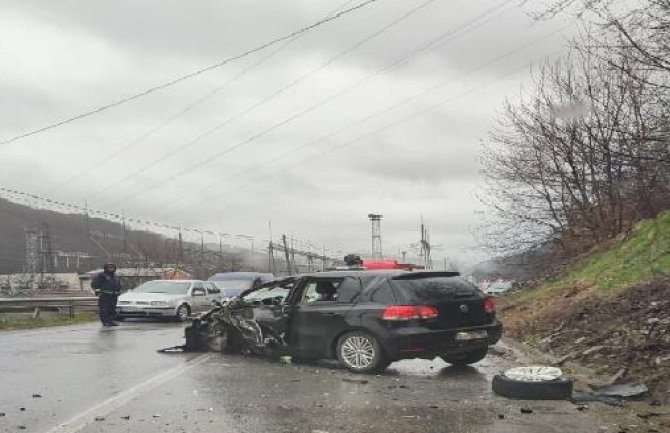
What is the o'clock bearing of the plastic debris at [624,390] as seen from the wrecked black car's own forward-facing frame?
The plastic debris is roughly at 6 o'clock from the wrecked black car.

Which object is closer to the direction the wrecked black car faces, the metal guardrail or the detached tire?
the metal guardrail

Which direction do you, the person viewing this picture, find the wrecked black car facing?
facing away from the viewer and to the left of the viewer

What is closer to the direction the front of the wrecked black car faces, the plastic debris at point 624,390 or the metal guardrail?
the metal guardrail

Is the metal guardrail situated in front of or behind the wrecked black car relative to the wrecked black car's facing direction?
in front

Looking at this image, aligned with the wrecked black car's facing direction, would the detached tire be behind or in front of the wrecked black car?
behind

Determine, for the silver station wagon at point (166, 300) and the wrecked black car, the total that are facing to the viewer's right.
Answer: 0

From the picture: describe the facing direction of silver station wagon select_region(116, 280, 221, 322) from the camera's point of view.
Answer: facing the viewer and to the left of the viewer

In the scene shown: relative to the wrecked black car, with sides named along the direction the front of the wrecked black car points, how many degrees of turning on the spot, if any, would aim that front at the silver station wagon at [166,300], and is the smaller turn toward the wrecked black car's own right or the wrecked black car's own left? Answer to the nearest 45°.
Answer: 0° — it already faces it

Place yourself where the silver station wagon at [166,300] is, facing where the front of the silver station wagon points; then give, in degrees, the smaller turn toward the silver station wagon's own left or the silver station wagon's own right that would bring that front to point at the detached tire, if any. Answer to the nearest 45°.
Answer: approximately 45° to the silver station wagon's own left

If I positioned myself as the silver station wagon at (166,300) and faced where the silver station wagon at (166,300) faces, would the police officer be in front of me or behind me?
in front

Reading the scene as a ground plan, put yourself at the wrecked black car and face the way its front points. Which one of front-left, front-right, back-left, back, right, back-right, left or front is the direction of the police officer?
front

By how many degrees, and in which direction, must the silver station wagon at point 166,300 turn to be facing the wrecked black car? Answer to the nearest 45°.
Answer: approximately 45° to its left

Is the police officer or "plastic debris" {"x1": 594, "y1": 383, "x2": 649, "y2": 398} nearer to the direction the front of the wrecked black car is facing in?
the police officer

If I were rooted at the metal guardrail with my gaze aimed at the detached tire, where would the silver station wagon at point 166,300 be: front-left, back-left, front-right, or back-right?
front-left
